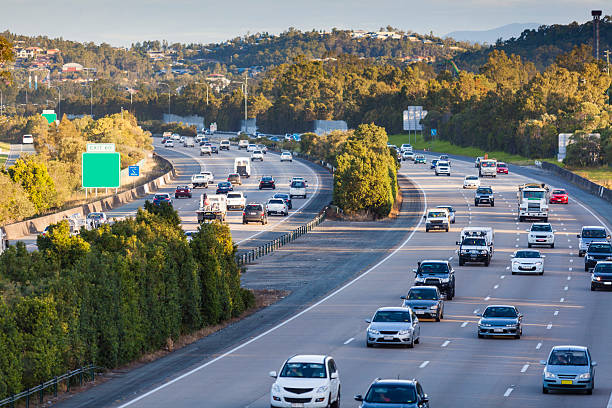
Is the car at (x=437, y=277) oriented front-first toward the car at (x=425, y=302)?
yes

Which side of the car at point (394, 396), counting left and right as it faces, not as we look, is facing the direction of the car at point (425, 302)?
back

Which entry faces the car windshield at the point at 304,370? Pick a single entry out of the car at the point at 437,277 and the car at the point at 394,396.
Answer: the car at the point at 437,277

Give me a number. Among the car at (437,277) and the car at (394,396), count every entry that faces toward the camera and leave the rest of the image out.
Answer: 2

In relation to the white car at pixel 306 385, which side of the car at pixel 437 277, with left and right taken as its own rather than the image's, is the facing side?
front

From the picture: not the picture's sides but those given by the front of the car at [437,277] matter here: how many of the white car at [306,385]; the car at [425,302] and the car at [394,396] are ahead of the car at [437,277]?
3

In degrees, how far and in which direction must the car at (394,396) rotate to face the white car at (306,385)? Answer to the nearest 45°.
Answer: approximately 135° to its right

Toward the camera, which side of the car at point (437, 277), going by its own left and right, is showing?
front

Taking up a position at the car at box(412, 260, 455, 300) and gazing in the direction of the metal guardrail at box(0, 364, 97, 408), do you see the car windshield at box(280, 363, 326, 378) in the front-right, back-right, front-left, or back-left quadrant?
front-left

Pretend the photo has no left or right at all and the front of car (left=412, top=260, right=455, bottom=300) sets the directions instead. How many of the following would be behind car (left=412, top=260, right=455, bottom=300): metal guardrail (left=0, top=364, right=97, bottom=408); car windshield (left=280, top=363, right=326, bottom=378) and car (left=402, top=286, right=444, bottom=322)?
0

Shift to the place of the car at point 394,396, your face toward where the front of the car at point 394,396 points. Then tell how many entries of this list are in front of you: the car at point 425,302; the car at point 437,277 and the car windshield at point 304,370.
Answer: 0

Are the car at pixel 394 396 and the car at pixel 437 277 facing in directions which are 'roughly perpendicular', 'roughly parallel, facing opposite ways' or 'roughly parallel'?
roughly parallel

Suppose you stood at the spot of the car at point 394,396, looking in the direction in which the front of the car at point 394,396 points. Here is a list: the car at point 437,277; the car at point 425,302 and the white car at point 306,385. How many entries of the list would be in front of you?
0

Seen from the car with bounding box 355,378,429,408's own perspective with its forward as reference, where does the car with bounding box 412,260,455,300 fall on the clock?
the car with bounding box 412,260,455,300 is roughly at 6 o'clock from the car with bounding box 355,378,429,408.
